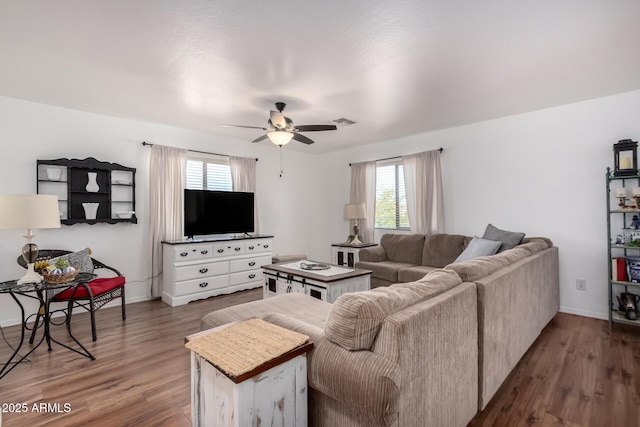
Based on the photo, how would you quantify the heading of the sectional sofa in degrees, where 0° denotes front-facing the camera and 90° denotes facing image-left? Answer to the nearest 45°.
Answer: approximately 135°

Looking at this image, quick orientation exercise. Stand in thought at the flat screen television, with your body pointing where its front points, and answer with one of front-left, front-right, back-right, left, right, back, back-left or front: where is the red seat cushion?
right

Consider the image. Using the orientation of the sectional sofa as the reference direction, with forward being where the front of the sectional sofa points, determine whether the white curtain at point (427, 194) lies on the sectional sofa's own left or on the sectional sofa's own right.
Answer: on the sectional sofa's own right

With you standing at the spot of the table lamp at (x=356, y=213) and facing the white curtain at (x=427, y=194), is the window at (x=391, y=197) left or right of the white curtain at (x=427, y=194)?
left

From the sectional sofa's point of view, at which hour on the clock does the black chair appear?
The black chair is roughly at 11 o'clock from the sectional sofa.

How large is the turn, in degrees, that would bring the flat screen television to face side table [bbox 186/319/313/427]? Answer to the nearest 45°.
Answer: approximately 45° to its right

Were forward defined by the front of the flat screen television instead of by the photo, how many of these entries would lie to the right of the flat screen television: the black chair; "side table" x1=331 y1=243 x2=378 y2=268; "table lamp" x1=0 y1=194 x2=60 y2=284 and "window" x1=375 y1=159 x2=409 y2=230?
2

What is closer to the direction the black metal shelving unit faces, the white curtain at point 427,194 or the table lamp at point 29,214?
the table lamp

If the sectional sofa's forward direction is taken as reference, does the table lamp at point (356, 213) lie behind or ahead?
ahead

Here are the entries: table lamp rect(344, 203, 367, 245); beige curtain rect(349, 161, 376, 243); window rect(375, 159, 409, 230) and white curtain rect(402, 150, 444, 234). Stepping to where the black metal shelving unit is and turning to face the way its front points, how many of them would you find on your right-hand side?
4

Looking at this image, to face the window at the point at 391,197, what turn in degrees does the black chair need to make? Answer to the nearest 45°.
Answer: approximately 45° to its left

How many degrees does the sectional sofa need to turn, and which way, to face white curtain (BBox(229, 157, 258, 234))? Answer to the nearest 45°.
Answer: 0° — it already faces it

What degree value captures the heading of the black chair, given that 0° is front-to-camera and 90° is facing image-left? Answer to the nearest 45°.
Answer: approximately 315°

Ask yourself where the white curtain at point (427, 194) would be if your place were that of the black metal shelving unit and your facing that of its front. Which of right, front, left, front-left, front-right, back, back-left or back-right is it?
right
